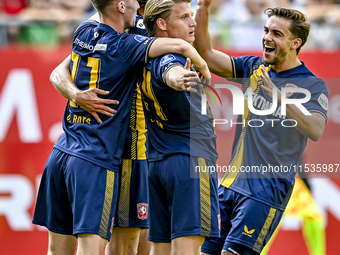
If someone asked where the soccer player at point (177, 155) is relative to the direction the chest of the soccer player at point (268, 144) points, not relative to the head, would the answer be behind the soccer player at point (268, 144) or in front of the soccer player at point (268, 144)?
in front

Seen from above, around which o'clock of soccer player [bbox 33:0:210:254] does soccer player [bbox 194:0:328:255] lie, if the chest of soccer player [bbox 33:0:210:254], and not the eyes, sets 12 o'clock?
soccer player [bbox 194:0:328:255] is roughly at 1 o'clock from soccer player [bbox 33:0:210:254].

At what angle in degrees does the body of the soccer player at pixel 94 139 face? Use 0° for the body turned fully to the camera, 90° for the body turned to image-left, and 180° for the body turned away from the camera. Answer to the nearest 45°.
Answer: approximately 225°

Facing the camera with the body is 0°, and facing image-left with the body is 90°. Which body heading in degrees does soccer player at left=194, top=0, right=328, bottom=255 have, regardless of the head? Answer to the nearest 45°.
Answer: approximately 45°

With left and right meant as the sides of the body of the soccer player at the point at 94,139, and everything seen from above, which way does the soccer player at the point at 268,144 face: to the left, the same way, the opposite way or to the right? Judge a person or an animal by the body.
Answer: the opposite way

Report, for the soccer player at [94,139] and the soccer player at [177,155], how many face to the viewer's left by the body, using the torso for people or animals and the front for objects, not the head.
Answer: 0

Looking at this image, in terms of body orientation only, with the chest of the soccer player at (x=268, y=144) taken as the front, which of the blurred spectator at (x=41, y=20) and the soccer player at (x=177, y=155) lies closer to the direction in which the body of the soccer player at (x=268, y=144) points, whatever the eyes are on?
the soccer player

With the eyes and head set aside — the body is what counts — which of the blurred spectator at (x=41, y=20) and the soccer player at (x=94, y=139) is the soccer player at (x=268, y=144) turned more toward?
the soccer player

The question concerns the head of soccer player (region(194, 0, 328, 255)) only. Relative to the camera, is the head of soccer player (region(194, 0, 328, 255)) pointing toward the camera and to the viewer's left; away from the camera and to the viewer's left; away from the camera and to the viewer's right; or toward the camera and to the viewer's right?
toward the camera and to the viewer's left

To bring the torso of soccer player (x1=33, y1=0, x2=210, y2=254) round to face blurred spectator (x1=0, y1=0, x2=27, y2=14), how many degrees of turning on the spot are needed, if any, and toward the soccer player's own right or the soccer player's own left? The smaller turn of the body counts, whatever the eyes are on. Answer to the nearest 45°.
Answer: approximately 45° to the soccer player's own left

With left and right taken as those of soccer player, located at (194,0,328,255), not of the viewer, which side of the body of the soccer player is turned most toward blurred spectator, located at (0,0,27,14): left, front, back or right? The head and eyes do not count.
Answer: right
